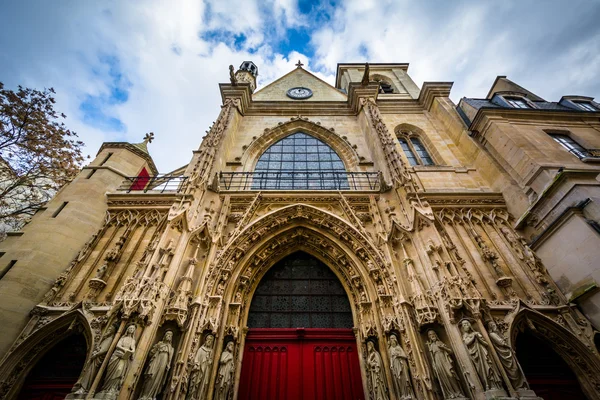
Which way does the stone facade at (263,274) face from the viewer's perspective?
toward the camera

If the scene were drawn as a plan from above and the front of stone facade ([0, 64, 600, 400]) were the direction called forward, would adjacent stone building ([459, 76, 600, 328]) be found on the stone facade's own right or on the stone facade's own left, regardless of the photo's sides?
on the stone facade's own left
